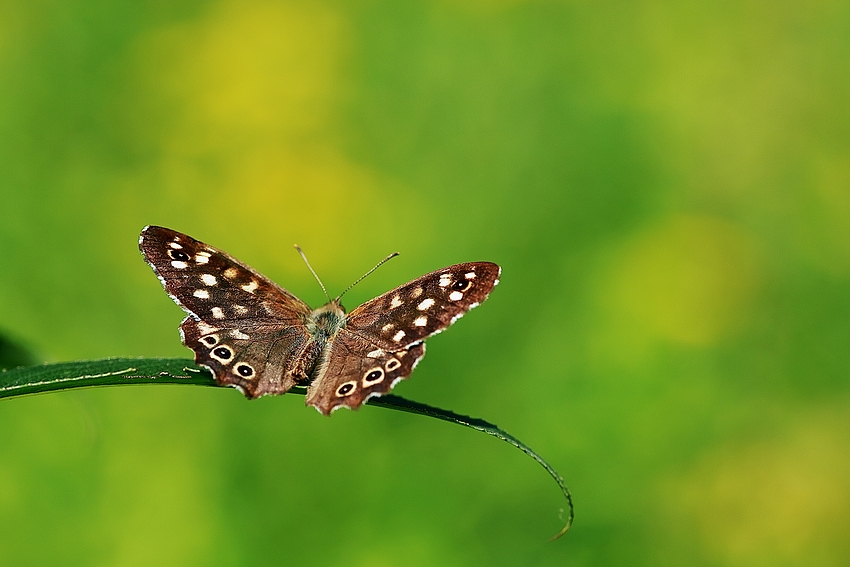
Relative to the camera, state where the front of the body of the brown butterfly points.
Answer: away from the camera
